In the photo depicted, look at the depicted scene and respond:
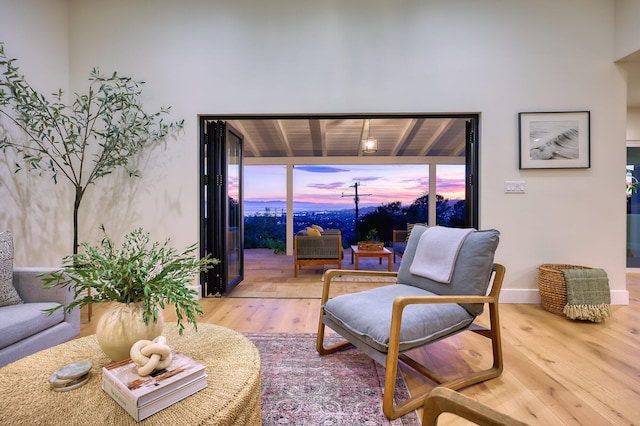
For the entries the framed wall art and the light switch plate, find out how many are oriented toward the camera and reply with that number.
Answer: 2

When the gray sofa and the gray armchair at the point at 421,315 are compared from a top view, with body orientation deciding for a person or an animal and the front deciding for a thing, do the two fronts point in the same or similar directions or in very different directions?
very different directions

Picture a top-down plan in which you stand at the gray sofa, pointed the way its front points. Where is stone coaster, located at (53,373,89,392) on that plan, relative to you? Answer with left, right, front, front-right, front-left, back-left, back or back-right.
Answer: front-right

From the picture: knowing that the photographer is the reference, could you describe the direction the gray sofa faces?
facing the viewer and to the right of the viewer

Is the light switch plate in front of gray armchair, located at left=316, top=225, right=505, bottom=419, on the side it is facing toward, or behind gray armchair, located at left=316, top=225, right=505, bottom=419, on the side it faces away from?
behind

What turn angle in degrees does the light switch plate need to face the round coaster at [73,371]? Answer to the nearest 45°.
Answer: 0° — it already faces it

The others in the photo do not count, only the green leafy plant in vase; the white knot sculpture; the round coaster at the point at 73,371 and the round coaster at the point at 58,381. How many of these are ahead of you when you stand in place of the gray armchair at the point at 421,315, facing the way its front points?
4

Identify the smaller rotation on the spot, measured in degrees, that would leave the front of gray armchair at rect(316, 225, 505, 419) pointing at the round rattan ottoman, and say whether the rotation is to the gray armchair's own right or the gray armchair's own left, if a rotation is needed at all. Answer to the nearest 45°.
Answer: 0° — it already faces it

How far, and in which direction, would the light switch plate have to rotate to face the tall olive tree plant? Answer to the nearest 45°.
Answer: approximately 45° to its right

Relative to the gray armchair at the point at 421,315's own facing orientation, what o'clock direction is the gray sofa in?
The gray sofa is roughly at 1 o'clock from the gray armchair.

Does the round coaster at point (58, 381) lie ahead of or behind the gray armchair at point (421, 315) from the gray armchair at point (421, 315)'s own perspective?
ahead

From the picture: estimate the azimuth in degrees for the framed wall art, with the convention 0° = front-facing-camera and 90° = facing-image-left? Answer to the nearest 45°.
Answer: approximately 0°
